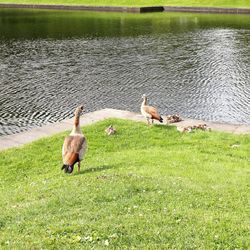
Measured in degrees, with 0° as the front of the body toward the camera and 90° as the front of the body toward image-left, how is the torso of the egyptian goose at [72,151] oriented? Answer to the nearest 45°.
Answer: approximately 225°
